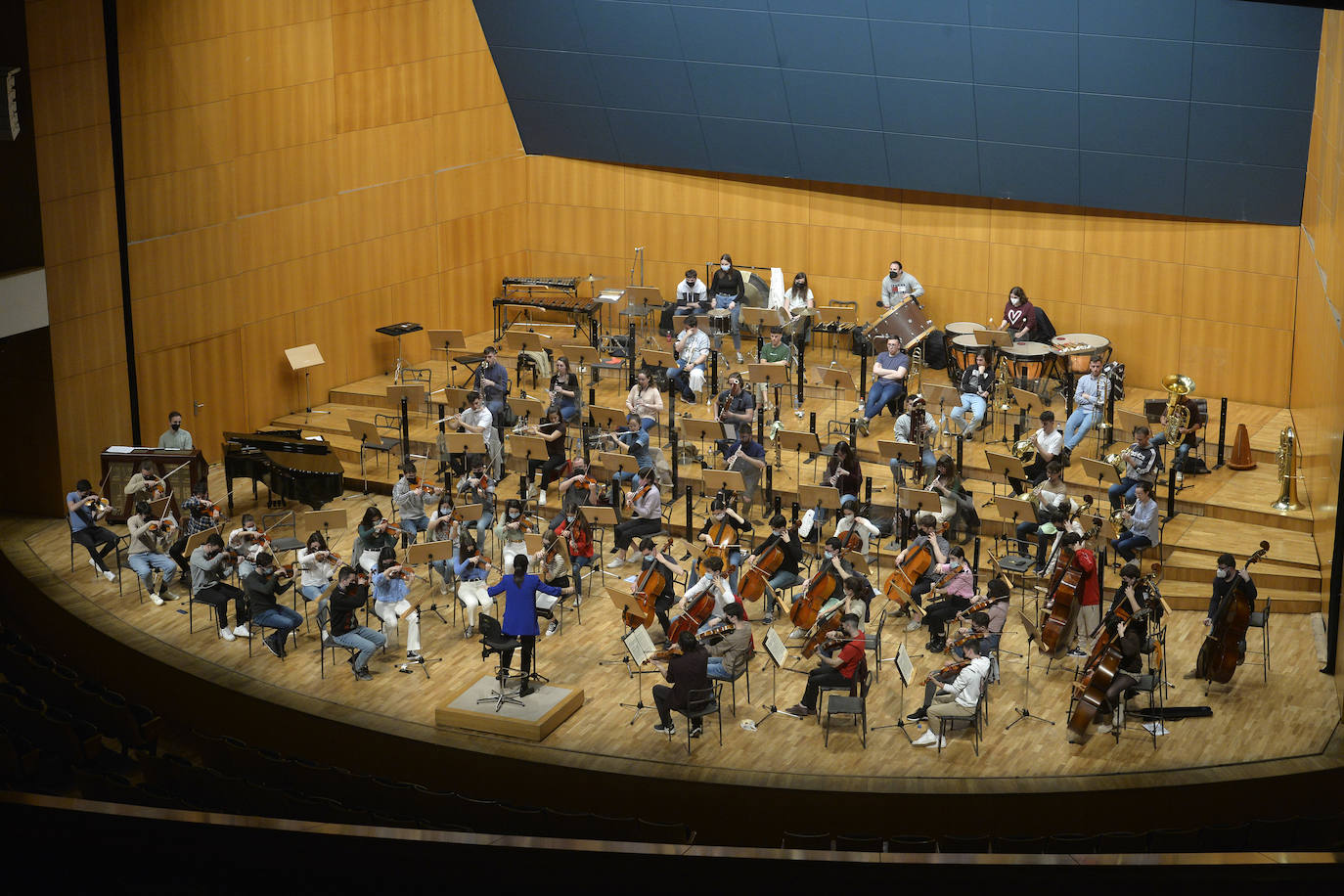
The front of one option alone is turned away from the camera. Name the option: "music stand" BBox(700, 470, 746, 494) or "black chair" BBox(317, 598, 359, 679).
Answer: the music stand

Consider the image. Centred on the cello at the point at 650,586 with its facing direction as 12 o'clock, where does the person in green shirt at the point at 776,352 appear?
The person in green shirt is roughly at 5 o'clock from the cello.

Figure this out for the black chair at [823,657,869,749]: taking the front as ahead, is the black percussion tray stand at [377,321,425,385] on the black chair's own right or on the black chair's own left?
on the black chair's own right

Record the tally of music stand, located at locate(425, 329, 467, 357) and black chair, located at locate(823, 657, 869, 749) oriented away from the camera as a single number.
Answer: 1

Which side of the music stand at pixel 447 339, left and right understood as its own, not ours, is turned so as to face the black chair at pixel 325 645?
back

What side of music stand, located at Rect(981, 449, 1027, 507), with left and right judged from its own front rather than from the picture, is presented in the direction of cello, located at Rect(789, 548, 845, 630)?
back

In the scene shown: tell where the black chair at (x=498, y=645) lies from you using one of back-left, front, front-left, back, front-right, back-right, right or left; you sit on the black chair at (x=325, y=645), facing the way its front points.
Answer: front-right

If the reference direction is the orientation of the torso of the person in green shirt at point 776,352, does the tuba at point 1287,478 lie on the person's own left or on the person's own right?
on the person's own left

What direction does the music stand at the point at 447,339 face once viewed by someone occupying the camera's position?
facing away from the viewer

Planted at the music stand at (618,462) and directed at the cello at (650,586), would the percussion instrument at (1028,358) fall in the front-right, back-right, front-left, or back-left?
back-left

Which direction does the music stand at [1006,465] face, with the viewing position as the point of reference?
facing away from the viewer and to the right of the viewer

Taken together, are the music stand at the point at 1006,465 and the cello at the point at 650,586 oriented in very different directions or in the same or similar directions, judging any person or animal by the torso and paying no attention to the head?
very different directions

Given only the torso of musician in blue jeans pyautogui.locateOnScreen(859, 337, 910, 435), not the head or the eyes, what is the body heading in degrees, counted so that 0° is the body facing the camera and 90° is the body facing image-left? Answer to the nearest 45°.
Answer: approximately 45°

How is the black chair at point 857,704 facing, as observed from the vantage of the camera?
facing to the left of the viewer

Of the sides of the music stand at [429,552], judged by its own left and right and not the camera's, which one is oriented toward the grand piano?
front

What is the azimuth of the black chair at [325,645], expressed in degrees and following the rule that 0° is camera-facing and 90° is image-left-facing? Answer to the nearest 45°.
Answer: approximately 270°
